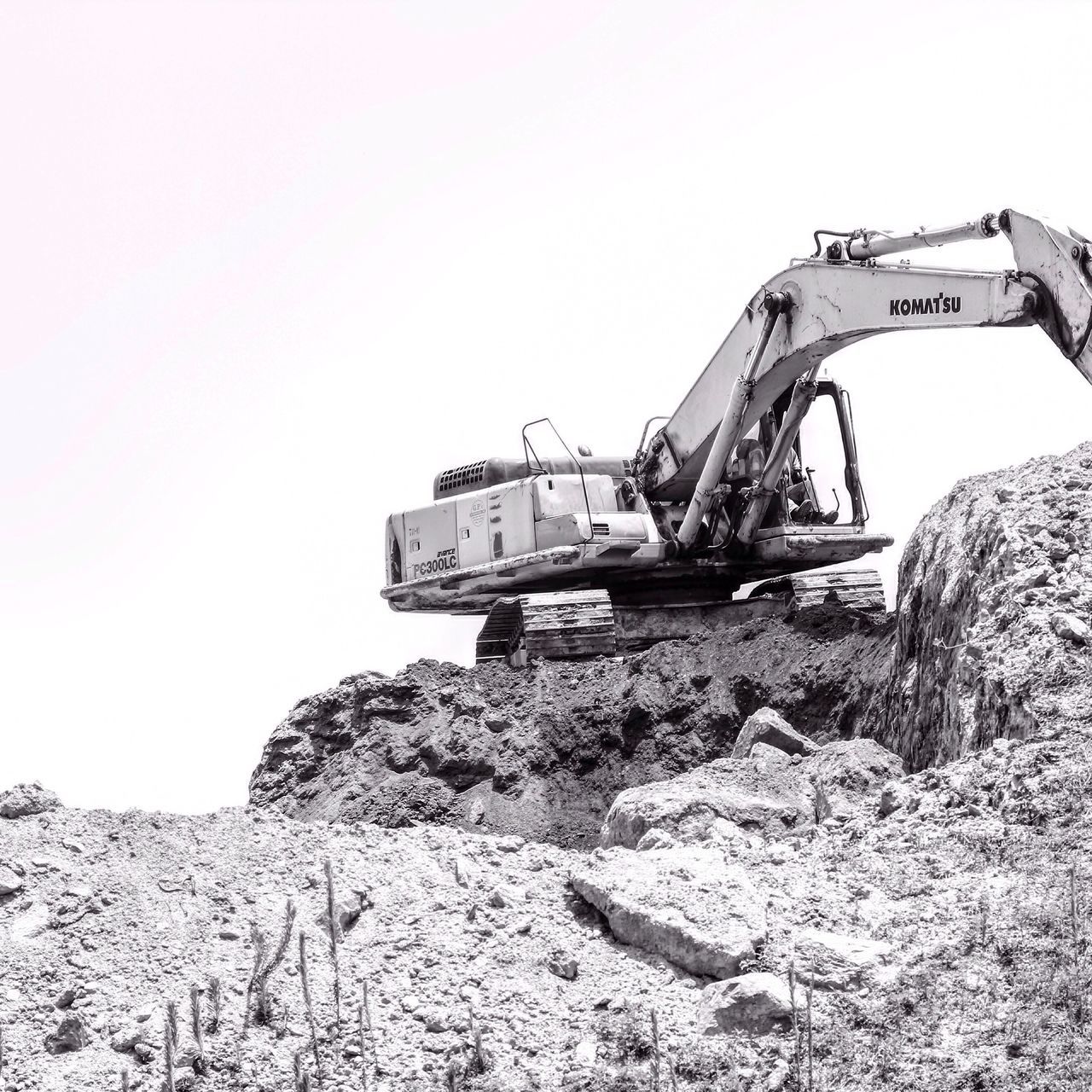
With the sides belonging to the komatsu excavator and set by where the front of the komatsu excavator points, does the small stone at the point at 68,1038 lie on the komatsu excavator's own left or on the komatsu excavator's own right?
on the komatsu excavator's own right

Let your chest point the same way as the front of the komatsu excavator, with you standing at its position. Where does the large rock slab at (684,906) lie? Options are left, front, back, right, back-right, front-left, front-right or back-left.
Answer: front-right

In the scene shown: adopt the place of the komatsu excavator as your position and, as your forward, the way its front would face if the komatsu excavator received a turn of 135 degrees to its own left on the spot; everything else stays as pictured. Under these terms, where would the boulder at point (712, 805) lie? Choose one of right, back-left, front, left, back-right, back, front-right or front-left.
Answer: back

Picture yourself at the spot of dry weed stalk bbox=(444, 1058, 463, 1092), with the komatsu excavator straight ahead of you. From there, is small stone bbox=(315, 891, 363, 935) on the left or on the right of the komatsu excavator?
left

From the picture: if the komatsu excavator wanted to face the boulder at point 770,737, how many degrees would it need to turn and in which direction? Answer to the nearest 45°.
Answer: approximately 45° to its right

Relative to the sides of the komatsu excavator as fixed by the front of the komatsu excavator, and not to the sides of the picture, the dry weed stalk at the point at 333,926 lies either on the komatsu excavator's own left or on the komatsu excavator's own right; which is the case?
on the komatsu excavator's own right

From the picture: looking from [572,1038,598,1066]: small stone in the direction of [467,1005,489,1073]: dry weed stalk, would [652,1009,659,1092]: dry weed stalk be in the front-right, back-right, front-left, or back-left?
back-left

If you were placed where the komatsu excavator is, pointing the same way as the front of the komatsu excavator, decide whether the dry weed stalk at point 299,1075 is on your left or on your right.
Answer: on your right

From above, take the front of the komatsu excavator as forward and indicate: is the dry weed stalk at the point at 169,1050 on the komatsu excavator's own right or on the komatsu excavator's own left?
on the komatsu excavator's own right

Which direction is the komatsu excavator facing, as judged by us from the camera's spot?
facing the viewer and to the right of the viewer

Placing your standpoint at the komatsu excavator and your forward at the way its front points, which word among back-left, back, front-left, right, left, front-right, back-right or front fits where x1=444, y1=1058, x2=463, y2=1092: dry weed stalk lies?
front-right

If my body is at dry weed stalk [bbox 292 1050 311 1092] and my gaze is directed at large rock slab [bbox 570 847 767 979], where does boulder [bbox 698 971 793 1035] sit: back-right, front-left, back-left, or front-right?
front-right

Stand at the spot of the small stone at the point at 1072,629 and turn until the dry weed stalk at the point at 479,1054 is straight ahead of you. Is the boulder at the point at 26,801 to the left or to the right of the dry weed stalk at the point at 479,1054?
right
